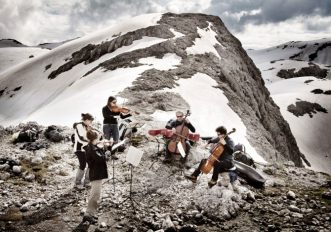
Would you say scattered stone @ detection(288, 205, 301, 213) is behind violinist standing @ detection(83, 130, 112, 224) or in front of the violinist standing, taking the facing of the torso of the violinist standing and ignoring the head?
in front

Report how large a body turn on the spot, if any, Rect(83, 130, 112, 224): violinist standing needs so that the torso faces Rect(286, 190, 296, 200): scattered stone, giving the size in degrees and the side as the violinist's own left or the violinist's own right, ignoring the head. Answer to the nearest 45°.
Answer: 0° — they already face it

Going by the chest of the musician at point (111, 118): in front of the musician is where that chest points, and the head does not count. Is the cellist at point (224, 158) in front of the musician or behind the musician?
in front

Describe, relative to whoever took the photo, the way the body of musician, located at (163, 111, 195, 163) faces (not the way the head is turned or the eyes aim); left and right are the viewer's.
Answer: facing the viewer

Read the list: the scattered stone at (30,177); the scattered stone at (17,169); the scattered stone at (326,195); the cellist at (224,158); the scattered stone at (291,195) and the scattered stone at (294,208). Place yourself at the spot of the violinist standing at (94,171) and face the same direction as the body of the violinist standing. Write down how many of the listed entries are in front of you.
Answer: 4

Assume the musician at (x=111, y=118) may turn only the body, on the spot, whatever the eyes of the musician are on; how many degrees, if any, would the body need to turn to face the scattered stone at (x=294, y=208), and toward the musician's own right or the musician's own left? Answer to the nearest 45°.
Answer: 0° — they already face it

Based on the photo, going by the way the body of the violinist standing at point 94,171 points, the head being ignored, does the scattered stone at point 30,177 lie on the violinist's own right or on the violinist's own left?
on the violinist's own left

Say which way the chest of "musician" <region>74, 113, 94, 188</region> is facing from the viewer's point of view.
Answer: to the viewer's right

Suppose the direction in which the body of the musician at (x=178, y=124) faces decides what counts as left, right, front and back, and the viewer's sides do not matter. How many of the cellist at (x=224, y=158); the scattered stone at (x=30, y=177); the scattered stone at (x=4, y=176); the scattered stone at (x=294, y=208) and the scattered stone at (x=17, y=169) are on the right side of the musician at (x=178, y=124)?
3

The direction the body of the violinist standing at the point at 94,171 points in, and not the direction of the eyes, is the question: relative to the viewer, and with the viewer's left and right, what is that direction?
facing to the right of the viewer

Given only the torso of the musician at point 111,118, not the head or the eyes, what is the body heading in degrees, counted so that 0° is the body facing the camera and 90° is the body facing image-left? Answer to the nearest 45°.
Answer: approximately 315°

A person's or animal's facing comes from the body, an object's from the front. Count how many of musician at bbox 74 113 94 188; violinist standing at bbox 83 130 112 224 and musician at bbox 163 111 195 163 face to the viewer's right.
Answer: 2

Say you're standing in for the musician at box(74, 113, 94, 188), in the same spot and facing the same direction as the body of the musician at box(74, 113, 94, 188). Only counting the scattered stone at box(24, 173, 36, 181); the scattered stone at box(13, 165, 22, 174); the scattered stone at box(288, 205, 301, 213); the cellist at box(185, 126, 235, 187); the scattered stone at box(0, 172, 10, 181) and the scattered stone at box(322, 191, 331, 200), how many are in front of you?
3

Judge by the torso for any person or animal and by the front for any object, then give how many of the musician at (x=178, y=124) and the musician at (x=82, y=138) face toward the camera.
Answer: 1
